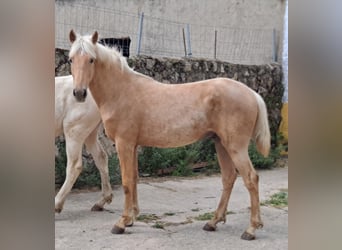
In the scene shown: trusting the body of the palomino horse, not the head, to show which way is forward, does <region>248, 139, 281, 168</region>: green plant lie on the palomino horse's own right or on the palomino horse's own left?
on the palomino horse's own right

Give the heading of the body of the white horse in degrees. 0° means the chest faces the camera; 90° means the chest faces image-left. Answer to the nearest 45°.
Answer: approximately 90°

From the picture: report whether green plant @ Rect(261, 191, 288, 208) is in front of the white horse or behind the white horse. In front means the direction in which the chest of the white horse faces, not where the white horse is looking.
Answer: behind

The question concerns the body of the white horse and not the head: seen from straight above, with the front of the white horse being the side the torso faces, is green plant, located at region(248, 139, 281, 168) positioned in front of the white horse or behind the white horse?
behind

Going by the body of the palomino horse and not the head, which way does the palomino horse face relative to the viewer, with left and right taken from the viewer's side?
facing to the left of the viewer

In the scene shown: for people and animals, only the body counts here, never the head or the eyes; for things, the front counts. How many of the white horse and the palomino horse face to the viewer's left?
2
